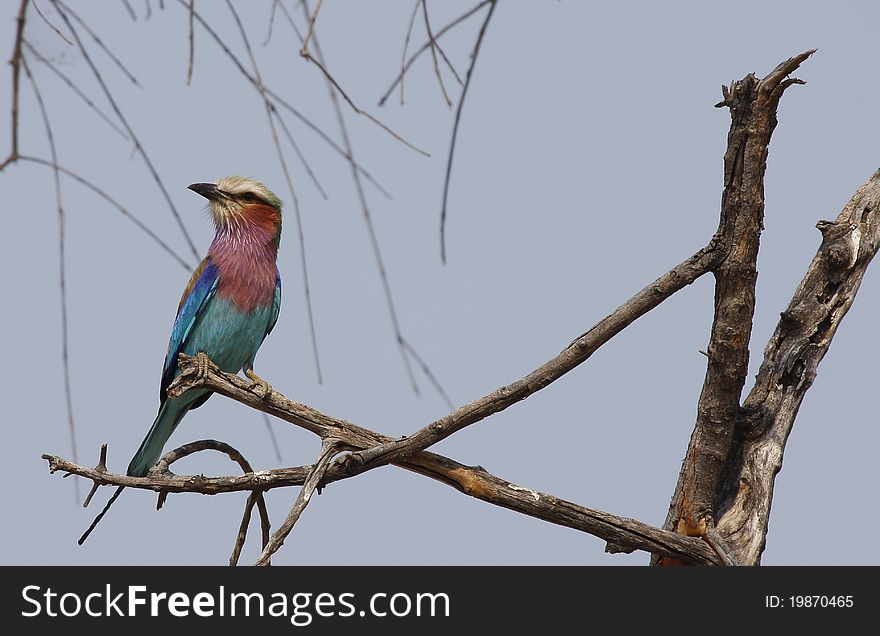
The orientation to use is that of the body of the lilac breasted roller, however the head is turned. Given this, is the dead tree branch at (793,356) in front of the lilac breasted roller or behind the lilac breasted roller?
in front

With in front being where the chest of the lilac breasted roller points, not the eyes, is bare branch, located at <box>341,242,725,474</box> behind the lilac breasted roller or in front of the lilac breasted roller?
in front

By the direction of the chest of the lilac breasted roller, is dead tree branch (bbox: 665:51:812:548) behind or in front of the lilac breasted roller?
in front

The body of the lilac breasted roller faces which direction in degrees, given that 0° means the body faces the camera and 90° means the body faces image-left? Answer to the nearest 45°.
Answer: approximately 315°
